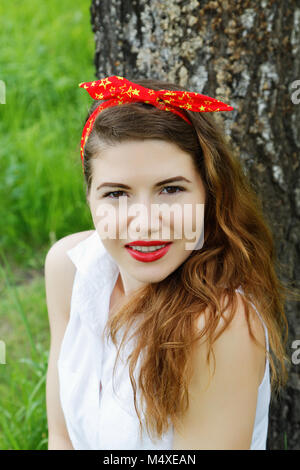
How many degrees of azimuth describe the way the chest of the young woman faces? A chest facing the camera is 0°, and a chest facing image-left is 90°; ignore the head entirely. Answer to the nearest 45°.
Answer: approximately 45°
